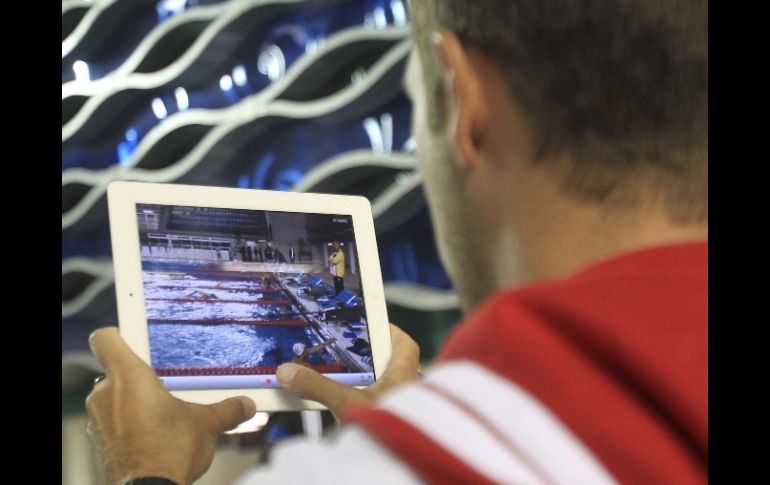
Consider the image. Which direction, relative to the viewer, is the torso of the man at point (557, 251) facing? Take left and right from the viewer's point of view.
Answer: facing away from the viewer and to the left of the viewer

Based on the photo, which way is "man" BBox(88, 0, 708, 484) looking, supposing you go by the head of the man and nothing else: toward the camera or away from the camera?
away from the camera
